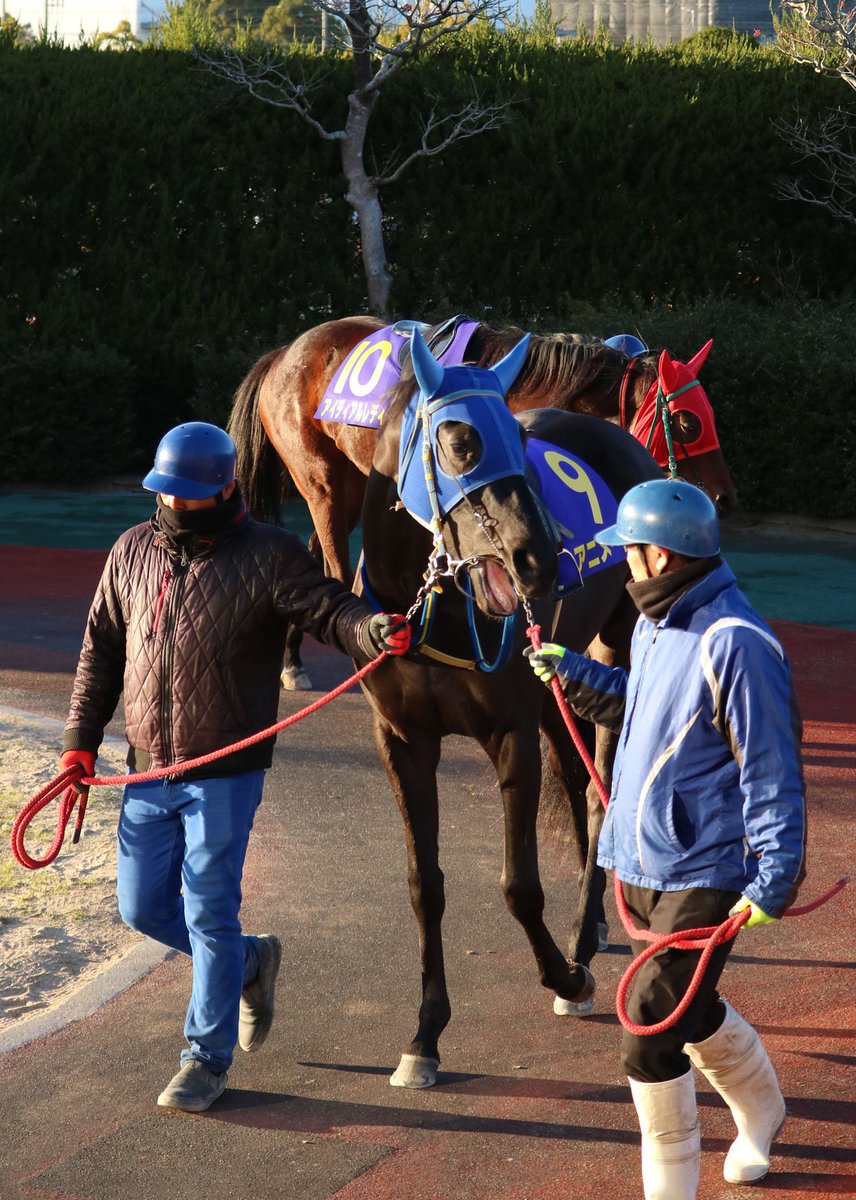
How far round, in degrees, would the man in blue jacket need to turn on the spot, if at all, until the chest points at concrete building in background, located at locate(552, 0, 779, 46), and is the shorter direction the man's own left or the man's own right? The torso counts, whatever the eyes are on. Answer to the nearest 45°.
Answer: approximately 135° to the man's own right

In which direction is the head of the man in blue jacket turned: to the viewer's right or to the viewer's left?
to the viewer's left

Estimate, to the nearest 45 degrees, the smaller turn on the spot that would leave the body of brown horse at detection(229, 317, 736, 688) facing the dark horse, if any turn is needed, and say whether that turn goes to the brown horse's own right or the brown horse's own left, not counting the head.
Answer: approximately 90° to the brown horse's own right

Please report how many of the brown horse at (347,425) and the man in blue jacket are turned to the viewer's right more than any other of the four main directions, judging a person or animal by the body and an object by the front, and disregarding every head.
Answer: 1

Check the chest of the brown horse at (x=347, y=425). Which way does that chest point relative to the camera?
to the viewer's right

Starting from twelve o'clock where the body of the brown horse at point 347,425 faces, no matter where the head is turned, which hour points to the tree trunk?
The tree trunk is roughly at 9 o'clock from the brown horse.

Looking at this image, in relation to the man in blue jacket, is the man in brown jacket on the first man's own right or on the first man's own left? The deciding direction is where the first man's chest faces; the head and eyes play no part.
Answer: on the first man's own right
